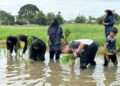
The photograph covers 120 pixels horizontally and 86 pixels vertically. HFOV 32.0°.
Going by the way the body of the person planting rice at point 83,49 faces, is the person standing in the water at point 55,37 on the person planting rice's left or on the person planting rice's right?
on the person planting rice's right

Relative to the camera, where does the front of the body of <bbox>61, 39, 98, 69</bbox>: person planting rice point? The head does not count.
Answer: to the viewer's left
